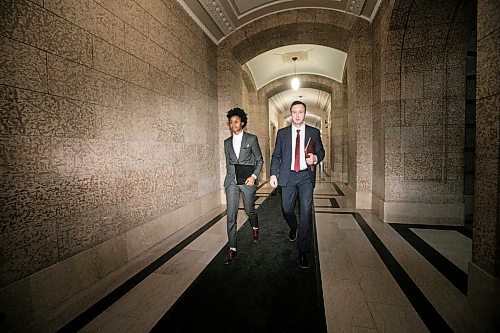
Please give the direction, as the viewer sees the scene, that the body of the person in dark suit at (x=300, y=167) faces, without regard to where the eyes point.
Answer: toward the camera

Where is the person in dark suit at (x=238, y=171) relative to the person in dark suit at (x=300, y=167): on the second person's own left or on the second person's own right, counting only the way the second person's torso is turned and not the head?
on the second person's own right

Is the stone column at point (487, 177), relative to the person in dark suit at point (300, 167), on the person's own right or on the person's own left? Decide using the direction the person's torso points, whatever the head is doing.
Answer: on the person's own left

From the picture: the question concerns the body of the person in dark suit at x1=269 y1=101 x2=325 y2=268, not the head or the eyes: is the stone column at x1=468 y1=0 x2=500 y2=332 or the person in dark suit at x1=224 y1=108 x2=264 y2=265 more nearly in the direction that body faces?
the stone column
